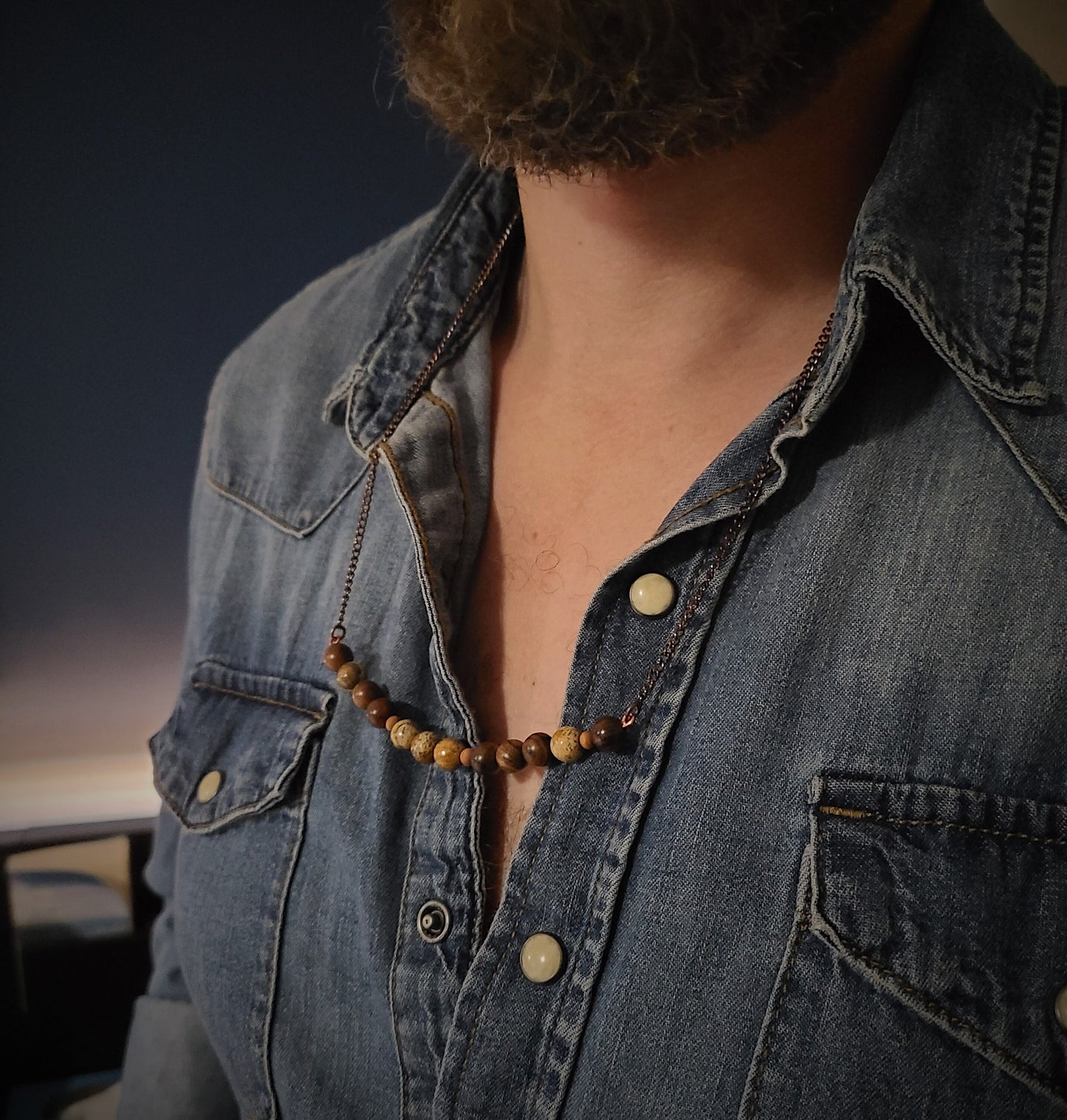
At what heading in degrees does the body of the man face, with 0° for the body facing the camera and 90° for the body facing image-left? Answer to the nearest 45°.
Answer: approximately 45°
